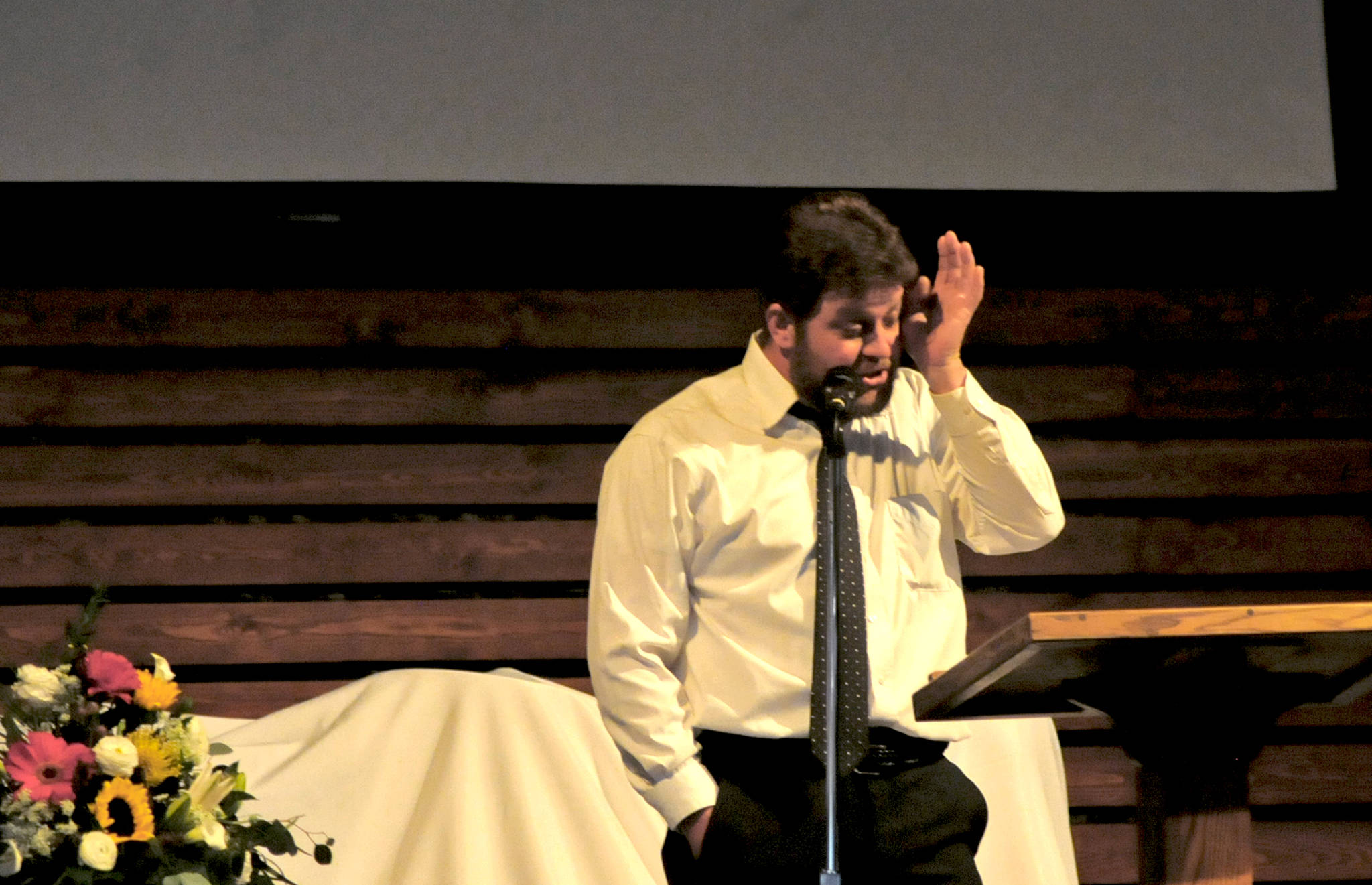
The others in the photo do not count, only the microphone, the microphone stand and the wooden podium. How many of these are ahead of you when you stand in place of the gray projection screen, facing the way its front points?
3

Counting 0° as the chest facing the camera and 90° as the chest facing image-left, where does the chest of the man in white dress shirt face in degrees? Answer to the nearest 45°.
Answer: approximately 315°

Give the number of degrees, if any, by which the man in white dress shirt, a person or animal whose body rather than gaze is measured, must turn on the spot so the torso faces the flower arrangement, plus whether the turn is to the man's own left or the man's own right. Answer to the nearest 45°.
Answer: approximately 135° to the man's own right

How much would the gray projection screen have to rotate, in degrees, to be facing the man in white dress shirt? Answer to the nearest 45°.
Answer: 0° — it already faces them

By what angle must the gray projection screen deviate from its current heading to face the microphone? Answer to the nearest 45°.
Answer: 0° — it already faces it
